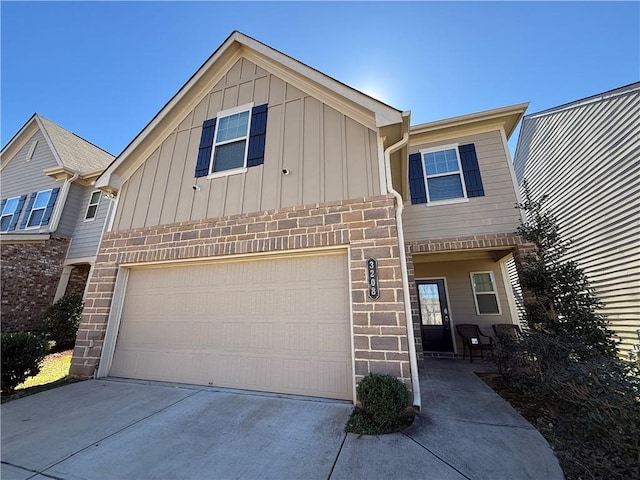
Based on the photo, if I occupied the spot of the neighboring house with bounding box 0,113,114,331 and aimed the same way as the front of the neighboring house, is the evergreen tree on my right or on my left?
on my left

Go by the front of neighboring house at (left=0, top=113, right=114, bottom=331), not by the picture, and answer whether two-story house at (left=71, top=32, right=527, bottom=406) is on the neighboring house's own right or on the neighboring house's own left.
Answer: on the neighboring house's own left

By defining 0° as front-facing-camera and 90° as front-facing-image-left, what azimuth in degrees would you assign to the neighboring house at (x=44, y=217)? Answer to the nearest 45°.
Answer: approximately 45°

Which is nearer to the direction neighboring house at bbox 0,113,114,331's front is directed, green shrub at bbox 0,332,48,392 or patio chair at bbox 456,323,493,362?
the green shrub

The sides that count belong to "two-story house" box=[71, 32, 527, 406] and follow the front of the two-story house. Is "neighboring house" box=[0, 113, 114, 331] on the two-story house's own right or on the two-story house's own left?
on the two-story house's own right

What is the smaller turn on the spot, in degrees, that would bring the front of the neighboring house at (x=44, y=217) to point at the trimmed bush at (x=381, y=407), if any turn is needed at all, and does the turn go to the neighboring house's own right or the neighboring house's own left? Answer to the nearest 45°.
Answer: approximately 45° to the neighboring house's own left

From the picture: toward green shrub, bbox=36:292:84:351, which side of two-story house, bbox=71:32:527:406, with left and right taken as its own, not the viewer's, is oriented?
right

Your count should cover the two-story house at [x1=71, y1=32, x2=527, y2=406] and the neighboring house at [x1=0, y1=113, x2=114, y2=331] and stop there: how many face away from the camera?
0

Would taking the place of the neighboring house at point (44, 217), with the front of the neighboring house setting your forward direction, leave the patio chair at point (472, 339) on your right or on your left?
on your left
